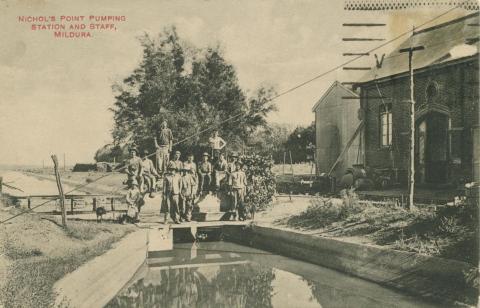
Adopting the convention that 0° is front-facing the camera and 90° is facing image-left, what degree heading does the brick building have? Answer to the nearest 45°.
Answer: approximately 45°

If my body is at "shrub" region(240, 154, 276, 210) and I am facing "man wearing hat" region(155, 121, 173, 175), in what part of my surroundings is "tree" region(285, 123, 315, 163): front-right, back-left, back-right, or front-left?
back-right

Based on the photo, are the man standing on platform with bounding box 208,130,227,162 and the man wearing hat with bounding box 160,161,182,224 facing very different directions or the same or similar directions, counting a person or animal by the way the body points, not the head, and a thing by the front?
same or similar directions

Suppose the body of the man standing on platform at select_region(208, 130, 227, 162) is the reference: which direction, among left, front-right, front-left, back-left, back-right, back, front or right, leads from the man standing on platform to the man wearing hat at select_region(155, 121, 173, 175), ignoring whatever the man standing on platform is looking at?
right

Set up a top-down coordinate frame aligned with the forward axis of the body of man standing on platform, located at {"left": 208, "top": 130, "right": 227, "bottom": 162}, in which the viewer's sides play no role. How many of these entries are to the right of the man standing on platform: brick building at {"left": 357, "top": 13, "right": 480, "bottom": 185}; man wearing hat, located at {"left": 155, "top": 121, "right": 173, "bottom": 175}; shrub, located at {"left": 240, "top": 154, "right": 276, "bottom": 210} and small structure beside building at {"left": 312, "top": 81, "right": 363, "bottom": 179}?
1

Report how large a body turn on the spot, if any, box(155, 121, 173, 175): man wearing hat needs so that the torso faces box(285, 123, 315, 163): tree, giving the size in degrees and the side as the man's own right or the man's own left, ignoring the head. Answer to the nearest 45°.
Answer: approximately 135° to the man's own left

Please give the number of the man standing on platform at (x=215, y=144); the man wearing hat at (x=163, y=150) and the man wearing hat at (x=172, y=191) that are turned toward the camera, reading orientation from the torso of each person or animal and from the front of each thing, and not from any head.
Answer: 3

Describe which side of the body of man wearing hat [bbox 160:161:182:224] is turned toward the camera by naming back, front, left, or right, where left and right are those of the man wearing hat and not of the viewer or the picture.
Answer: front

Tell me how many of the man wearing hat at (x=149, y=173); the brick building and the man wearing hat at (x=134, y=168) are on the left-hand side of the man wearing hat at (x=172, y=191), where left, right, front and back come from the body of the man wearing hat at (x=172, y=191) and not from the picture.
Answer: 1

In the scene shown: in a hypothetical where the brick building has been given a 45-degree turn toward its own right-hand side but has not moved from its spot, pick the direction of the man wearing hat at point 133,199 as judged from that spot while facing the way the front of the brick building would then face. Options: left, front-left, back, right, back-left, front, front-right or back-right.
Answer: front-left

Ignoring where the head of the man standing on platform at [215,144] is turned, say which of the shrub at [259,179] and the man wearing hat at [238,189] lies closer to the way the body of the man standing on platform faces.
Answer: the man wearing hat

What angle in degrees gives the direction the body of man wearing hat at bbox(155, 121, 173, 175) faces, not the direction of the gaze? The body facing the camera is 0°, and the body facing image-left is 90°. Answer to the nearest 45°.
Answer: approximately 0°
